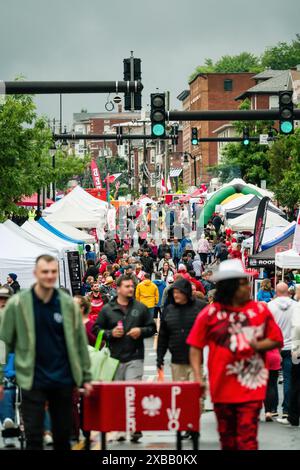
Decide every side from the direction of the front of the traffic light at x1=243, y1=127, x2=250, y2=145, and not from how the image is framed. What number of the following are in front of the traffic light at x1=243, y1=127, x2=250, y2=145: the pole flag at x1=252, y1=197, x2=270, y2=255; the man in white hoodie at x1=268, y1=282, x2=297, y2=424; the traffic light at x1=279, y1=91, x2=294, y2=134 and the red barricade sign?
4

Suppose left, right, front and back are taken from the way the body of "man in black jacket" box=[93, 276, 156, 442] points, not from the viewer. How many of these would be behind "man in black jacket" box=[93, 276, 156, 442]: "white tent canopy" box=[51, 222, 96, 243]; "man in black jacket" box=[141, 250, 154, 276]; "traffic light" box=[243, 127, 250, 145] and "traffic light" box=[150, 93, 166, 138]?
4

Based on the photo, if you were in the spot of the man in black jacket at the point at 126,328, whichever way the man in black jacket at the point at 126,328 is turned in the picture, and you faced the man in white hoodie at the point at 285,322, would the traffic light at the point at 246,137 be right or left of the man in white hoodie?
left

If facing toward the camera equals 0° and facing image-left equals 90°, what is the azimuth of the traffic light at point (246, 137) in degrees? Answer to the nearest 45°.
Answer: approximately 0°

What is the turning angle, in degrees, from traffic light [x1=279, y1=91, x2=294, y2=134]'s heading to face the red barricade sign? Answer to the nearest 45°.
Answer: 0° — it already faces it

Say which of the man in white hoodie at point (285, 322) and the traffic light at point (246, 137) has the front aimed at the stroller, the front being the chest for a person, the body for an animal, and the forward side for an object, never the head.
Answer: the traffic light

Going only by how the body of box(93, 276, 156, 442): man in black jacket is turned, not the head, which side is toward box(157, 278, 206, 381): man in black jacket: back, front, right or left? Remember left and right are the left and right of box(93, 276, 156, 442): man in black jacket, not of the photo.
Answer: left

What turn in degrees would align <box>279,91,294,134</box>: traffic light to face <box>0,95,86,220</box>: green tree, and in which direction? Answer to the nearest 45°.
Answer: approximately 135° to its right

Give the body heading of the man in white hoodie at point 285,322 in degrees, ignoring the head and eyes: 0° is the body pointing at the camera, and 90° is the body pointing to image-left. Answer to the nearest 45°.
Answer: approximately 180°

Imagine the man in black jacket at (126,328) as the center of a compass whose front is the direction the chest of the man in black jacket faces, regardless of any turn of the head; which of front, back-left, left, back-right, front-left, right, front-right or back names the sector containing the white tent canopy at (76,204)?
back
